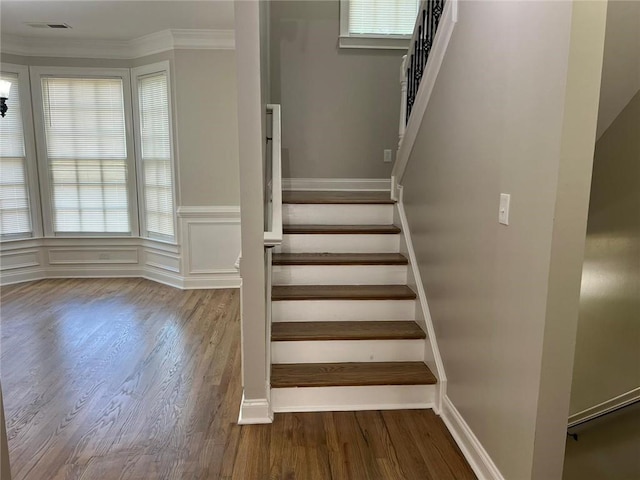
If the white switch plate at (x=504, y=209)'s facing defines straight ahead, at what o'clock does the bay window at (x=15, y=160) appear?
The bay window is roughly at 2 o'clock from the white switch plate.

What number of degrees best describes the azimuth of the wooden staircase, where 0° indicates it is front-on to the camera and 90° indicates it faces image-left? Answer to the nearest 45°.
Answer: approximately 0°

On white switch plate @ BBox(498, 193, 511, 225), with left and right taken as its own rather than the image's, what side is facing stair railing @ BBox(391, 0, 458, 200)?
right

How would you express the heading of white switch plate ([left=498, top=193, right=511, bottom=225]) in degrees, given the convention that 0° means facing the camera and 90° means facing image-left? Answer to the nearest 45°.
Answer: approximately 45°

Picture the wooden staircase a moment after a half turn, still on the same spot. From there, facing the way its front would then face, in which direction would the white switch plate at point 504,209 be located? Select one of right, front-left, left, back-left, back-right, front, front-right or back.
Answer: back-right

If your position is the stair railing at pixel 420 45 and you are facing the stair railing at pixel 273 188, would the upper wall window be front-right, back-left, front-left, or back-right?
back-right
